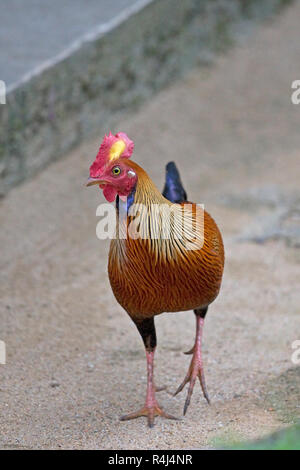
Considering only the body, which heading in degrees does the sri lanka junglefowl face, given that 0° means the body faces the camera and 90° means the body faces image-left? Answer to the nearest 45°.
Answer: approximately 45°
